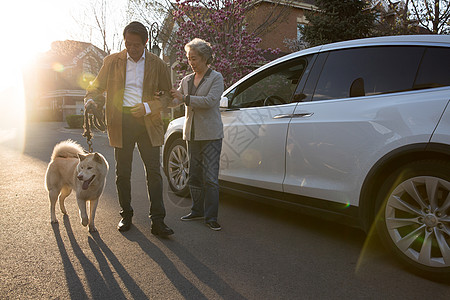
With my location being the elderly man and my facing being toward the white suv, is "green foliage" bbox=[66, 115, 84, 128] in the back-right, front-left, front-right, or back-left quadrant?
back-left

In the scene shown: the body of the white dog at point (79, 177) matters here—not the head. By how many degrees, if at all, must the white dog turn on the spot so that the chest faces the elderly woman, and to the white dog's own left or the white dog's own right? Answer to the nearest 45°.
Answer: approximately 45° to the white dog's own left

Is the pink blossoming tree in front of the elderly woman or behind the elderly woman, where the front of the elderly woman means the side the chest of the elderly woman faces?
behind

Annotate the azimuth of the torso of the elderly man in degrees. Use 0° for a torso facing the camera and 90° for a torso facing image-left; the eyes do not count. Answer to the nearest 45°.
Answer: approximately 0°

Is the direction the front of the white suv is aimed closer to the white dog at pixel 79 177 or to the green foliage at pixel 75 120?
the green foliage

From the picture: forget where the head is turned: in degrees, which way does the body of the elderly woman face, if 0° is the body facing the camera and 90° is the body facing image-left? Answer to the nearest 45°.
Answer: approximately 45°

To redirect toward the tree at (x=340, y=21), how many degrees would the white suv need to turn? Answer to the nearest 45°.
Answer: approximately 45° to its right

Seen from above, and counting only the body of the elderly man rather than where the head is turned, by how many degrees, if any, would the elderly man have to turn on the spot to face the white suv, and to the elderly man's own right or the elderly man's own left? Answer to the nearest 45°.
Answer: approximately 45° to the elderly man's own left

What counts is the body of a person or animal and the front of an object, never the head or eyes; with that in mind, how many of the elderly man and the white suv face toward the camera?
1

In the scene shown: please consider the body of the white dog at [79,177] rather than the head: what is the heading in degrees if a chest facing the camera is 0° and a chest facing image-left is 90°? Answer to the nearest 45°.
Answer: approximately 315°

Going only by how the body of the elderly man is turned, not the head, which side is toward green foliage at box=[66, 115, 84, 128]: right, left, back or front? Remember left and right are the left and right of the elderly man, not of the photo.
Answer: back
